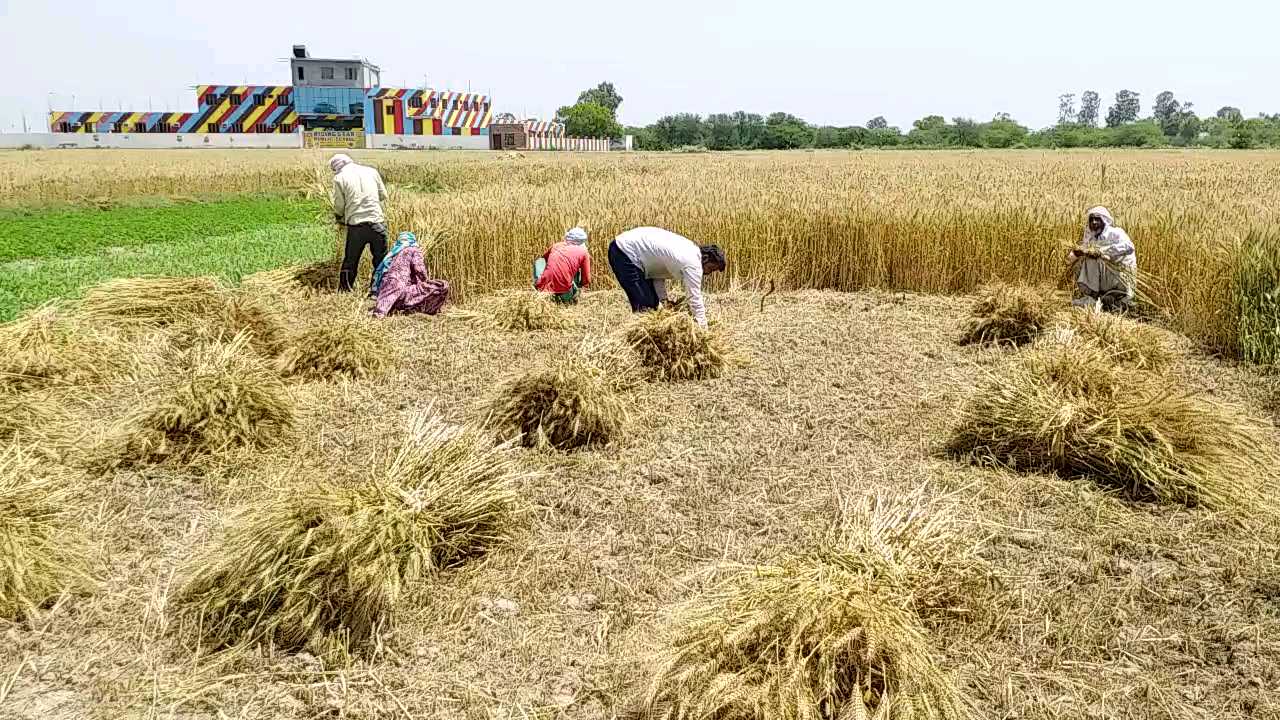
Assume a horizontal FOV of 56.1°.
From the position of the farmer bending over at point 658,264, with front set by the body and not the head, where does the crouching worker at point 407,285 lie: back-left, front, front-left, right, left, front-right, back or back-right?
back-left

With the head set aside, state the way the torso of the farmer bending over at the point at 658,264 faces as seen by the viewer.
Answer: to the viewer's right

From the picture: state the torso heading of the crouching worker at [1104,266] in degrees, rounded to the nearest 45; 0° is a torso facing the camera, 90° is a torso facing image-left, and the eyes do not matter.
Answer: approximately 45°

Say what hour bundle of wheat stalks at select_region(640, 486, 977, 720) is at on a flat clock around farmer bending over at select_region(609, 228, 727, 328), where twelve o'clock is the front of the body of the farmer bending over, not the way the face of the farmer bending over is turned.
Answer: The bundle of wheat stalks is roughly at 3 o'clock from the farmer bending over.

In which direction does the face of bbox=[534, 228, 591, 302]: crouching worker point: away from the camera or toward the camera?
away from the camera

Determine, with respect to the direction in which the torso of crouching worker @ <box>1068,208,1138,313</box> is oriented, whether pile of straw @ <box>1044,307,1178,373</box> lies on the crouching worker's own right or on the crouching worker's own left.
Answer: on the crouching worker's own left

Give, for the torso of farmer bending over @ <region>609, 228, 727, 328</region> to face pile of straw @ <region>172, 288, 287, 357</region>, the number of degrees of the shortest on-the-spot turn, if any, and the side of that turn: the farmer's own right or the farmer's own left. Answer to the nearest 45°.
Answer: approximately 180°

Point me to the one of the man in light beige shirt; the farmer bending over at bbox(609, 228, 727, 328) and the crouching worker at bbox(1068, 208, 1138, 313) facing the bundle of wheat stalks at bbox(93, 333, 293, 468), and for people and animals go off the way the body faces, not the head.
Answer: the crouching worker

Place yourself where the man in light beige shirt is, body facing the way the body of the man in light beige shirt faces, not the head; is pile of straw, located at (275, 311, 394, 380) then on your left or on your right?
on your left

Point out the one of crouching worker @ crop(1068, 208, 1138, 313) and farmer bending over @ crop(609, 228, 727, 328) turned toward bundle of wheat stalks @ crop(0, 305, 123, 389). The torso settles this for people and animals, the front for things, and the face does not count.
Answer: the crouching worker

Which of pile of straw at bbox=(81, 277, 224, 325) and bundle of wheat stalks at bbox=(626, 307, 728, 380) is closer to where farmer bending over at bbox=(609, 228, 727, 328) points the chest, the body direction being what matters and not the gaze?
the bundle of wheat stalks

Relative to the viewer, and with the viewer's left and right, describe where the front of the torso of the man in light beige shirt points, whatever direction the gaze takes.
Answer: facing away from the viewer and to the left of the viewer

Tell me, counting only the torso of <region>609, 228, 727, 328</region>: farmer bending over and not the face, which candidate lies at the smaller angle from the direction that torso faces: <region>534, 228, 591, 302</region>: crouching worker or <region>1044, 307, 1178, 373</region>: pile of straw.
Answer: the pile of straw

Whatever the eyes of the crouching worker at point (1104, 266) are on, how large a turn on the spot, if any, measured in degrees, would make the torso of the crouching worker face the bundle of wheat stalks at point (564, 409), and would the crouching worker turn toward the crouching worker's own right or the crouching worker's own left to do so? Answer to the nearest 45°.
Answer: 0° — they already face it
